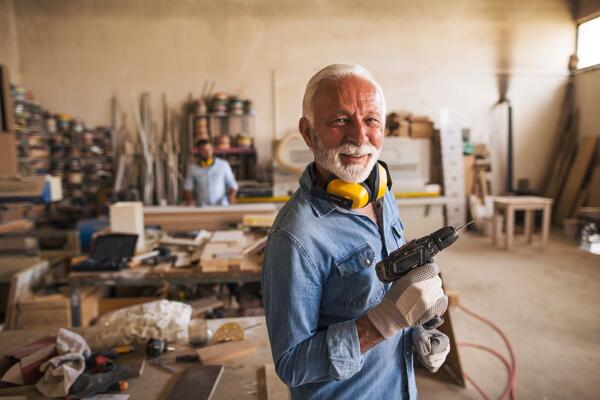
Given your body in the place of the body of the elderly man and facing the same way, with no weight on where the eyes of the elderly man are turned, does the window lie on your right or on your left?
on your left

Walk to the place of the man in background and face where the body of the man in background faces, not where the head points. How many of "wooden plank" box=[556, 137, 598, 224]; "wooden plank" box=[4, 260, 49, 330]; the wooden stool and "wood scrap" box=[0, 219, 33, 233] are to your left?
2

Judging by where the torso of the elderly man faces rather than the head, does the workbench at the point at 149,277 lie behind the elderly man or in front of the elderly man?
behind

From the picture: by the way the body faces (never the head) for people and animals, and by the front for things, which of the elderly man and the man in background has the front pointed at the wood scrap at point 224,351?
the man in background

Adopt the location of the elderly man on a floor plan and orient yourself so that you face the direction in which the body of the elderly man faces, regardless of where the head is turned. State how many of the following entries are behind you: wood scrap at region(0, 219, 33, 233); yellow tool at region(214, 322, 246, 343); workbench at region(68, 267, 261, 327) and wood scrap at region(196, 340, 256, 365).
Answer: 4

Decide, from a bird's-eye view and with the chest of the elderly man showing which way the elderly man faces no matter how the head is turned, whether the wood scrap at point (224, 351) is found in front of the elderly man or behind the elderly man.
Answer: behind

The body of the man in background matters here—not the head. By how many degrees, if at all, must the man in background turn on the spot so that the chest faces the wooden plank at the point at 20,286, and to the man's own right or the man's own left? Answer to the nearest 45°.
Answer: approximately 45° to the man's own right

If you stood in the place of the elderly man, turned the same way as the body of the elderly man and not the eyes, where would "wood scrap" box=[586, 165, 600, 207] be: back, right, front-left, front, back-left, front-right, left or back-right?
left

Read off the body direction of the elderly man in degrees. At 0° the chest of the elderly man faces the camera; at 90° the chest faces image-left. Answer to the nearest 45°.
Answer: approximately 315°

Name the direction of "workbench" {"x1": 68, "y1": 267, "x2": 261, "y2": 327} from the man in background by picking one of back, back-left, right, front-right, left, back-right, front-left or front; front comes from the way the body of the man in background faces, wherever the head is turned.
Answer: front

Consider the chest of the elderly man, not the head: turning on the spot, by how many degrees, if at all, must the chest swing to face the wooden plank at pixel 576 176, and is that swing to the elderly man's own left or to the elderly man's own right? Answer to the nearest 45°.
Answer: approximately 90° to the elderly man's own left

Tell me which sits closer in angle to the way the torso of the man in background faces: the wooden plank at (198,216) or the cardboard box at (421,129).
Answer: the wooden plank

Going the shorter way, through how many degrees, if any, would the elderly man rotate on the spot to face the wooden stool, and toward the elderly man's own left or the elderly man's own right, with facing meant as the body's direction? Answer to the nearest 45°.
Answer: approximately 90° to the elderly man's own left

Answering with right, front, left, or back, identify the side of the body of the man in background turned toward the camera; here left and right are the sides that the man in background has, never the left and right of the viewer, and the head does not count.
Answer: front

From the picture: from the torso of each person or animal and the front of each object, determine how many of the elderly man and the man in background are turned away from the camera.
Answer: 0

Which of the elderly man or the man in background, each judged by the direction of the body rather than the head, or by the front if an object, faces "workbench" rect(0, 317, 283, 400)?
the man in background

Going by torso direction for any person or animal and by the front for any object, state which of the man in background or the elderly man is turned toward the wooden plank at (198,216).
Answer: the man in background

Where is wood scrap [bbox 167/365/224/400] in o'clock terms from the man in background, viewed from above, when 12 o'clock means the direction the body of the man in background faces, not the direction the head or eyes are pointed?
The wood scrap is roughly at 12 o'clock from the man in background.
